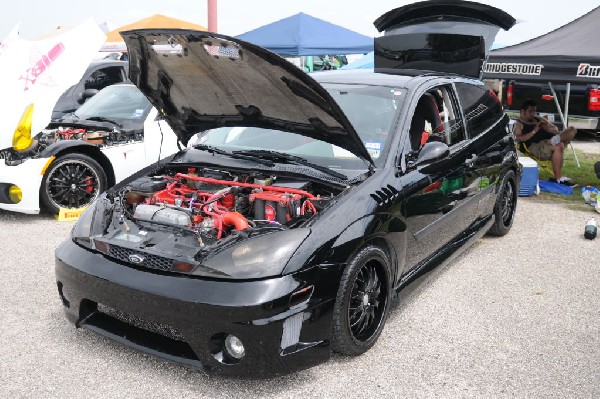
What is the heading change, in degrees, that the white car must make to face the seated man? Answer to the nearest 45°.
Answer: approximately 135° to its left

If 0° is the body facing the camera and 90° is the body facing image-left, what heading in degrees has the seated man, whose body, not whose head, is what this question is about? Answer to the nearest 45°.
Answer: approximately 315°

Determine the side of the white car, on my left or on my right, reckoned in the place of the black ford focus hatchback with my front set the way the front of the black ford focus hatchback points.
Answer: on my right

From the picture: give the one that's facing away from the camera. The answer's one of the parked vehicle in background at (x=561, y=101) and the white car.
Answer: the parked vehicle in background

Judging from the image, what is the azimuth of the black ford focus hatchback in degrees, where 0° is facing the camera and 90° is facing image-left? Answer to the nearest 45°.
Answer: approximately 45°

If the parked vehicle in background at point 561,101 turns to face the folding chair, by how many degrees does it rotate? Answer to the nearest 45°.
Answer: approximately 180°

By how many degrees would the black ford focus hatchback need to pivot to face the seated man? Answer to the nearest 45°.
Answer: approximately 180°

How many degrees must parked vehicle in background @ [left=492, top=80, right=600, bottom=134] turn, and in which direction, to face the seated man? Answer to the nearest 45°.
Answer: approximately 180°

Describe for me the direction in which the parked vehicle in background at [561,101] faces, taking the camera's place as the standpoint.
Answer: facing away from the viewer

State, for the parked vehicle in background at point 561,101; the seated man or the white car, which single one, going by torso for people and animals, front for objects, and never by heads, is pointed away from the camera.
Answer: the parked vehicle in background

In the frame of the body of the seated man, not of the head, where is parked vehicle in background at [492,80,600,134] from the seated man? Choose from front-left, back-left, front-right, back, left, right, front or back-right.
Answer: back-left

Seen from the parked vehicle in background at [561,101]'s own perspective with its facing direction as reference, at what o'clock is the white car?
The white car is roughly at 7 o'clock from the parked vehicle in background.
